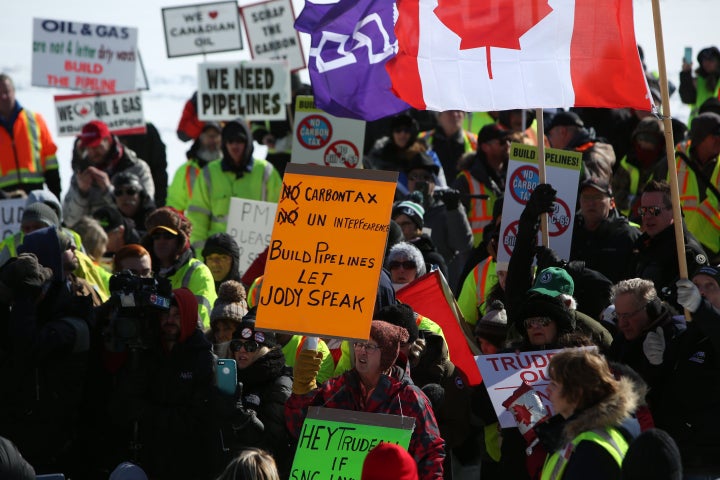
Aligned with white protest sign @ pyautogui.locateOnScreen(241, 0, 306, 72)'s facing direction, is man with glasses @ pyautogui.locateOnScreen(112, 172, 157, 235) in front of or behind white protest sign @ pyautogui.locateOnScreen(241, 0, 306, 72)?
in front

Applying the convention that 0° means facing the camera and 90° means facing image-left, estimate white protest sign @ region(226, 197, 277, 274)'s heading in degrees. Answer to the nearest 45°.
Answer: approximately 0°

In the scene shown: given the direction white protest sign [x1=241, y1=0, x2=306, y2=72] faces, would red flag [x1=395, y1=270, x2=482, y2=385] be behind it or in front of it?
in front

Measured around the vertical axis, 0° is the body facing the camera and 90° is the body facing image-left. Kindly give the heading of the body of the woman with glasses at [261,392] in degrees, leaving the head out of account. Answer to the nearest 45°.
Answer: approximately 45°

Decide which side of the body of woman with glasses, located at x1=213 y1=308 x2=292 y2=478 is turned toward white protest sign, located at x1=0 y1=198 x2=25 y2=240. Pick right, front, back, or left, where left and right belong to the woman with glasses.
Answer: right

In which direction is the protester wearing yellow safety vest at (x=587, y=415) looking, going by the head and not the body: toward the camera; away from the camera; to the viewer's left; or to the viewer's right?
to the viewer's left

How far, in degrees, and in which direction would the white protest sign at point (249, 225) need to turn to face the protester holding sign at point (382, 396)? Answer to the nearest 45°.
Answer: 0° — it already faces them

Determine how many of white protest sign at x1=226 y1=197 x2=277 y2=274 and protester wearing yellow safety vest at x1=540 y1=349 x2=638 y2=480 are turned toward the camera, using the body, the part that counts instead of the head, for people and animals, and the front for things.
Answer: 1
